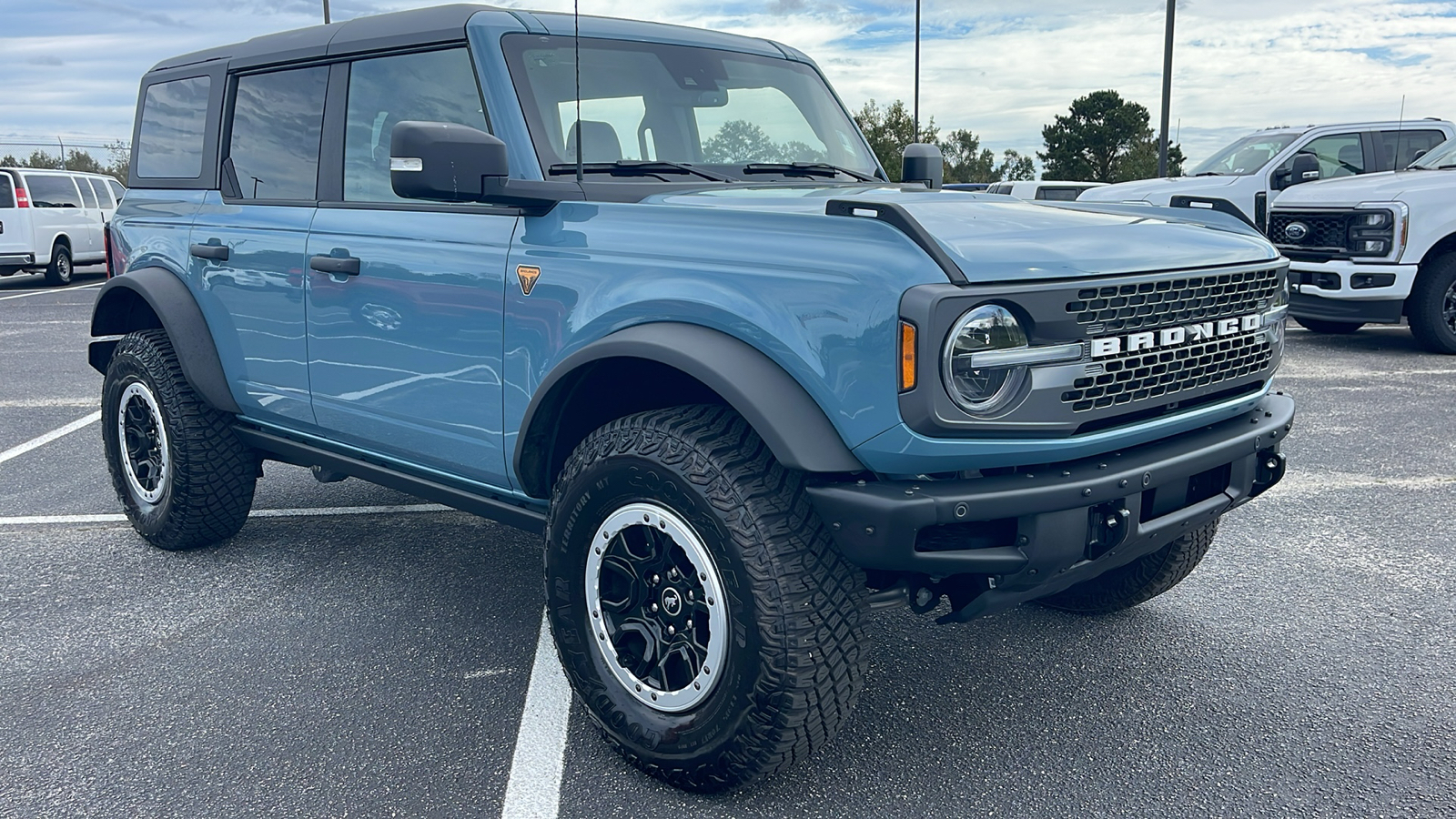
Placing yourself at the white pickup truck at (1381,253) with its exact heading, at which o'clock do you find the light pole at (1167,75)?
The light pole is roughly at 4 o'clock from the white pickup truck.

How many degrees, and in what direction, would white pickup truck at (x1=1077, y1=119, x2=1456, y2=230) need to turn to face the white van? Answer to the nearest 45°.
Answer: approximately 45° to its right

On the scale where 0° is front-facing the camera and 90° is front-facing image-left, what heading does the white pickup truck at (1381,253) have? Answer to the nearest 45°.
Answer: approximately 45°

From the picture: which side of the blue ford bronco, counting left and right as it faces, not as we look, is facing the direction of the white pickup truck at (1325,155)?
left

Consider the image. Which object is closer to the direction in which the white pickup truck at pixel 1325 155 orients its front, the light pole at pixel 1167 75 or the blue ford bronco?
the blue ford bronco
